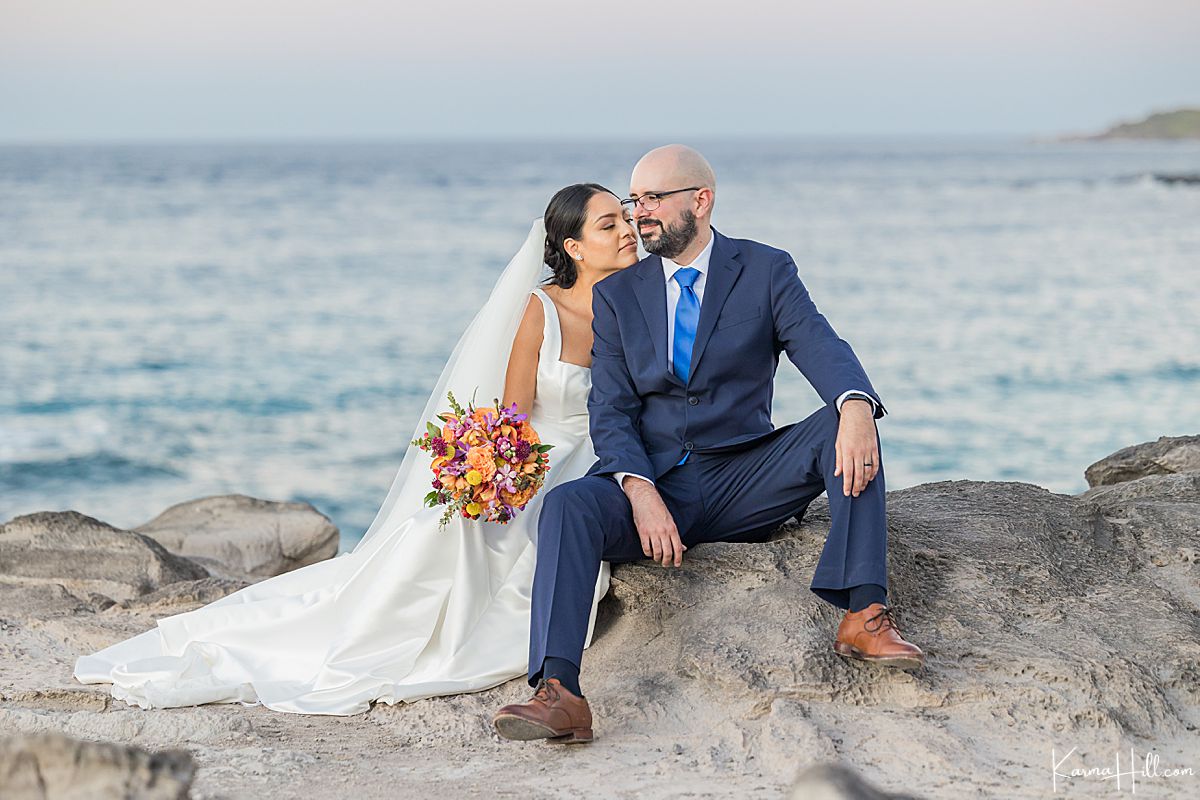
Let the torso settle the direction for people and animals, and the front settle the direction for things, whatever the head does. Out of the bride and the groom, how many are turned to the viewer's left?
0

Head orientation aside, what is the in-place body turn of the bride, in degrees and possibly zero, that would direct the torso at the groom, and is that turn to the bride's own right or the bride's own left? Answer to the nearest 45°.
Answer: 0° — they already face them

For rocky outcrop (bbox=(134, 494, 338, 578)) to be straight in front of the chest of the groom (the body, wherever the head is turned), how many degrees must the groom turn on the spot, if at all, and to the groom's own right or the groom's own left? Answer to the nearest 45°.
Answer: approximately 135° to the groom's own right

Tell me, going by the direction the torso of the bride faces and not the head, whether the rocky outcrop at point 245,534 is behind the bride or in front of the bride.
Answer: behind

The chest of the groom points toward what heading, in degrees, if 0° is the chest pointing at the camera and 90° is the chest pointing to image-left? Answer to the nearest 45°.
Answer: approximately 0°

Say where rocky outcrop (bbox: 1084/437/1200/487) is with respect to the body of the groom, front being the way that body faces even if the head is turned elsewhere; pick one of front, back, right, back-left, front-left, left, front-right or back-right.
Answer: back-left

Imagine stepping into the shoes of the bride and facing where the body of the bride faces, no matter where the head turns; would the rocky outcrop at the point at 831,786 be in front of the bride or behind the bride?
in front

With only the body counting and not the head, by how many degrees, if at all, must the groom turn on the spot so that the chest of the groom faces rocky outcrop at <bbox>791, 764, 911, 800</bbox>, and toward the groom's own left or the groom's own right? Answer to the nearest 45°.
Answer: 0° — they already face it
